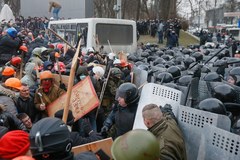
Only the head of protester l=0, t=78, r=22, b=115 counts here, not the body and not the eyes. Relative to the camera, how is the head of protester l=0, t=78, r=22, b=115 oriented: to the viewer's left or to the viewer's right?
to the viewer's right

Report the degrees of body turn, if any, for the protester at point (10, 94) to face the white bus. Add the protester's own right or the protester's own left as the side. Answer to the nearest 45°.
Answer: approximately 90° to the protester's own left

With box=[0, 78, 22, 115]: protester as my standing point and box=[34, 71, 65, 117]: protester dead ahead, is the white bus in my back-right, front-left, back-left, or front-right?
front-left

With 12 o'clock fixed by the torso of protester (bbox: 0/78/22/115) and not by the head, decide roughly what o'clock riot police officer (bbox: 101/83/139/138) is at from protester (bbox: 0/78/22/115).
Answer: riot police officer (bbox: 101/83/139/138) is roughly at 1 o'clock from protester (bbox: 0/78/22/115).

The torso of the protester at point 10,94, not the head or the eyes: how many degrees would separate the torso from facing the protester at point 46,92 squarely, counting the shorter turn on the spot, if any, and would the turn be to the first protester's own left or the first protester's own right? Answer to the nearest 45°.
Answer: approximately 45° to the first protester's own left

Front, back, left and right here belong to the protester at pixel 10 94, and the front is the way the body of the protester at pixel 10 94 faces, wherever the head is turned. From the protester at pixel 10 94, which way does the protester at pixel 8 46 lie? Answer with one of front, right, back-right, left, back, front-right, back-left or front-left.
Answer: left

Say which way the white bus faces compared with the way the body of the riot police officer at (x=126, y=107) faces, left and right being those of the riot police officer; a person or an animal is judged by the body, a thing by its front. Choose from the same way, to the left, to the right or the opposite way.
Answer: to the right

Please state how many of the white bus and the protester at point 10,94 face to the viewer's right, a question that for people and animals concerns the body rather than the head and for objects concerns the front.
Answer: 1

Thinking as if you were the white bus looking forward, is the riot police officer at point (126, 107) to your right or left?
on your left

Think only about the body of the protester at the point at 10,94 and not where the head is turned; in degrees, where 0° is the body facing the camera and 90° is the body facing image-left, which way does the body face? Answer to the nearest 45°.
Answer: approximately 270°
